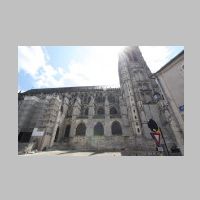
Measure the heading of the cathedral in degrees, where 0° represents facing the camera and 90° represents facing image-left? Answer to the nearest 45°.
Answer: approximately 270°
